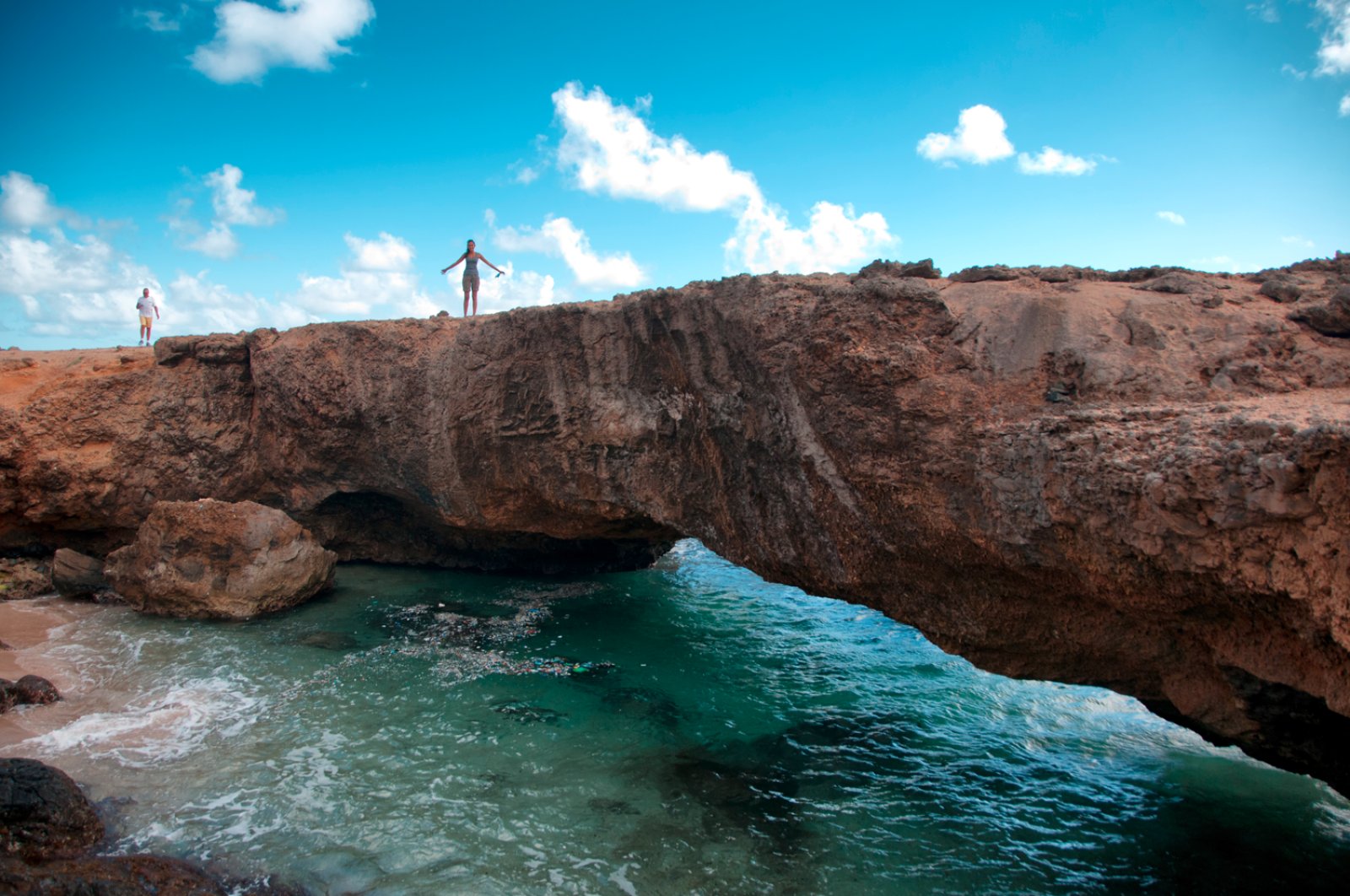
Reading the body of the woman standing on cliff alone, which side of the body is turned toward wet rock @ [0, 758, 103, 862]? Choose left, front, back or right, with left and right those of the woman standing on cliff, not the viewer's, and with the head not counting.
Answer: front

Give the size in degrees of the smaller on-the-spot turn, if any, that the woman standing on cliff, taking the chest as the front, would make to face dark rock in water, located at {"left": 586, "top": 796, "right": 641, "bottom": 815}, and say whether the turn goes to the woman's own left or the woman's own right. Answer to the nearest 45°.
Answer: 0° — they already face it

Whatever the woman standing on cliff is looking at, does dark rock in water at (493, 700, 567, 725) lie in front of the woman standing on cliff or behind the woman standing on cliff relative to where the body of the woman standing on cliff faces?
in front

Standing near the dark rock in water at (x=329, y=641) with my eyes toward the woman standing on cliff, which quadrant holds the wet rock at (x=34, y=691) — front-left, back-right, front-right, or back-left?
back-left

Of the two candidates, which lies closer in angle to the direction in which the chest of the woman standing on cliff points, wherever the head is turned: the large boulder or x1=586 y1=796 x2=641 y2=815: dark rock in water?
the dark rock in water

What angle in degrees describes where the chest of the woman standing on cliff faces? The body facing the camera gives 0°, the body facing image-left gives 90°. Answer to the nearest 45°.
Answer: approximately 0°

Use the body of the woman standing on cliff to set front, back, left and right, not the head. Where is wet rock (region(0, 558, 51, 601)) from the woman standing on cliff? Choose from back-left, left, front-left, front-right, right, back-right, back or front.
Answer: right

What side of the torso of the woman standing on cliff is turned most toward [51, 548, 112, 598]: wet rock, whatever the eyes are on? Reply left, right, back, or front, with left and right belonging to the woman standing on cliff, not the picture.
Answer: right
